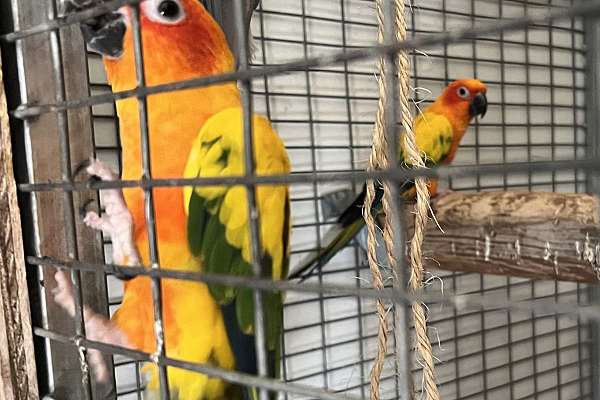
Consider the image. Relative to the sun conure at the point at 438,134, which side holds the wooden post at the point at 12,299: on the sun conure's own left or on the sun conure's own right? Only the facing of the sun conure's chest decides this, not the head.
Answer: on the sun conure's own right

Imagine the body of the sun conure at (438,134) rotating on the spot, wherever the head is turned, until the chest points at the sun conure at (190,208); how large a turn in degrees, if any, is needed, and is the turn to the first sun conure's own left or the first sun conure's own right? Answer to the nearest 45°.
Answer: approximately 90° to the first sun conure's own right

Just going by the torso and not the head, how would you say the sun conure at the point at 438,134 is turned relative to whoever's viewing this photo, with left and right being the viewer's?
facing to the right of the viewer

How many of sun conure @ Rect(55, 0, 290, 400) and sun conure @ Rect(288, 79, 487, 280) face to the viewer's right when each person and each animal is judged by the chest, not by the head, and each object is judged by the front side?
1

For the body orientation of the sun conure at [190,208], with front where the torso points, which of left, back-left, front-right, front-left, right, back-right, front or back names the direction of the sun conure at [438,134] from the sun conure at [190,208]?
back-right

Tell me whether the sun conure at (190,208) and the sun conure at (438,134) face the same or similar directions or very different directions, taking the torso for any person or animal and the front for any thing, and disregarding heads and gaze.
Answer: very different directions

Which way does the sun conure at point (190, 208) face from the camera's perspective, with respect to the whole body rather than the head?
to the viewer's left
